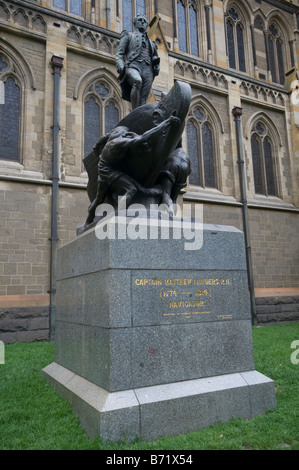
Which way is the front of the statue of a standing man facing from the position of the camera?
facing the viewer and to the right of the viewer

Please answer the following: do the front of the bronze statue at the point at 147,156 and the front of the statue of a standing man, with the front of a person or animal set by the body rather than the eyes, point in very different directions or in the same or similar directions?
same or similar directions

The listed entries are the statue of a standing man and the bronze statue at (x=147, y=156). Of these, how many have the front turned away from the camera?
0
